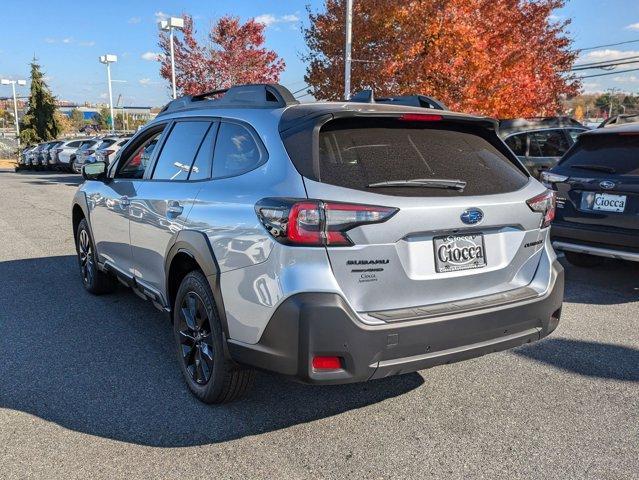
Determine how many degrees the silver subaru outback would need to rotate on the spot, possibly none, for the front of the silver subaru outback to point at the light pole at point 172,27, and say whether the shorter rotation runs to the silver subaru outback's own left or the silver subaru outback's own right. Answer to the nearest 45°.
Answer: approximately 45° to the silver subaru outback's own right

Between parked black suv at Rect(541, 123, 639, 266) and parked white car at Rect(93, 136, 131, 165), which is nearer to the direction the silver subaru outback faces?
the parked white car

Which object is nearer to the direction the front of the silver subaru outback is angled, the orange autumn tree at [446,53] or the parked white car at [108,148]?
the parked white car

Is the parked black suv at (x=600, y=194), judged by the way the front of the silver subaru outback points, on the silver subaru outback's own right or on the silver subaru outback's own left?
on the silver subaru outback's own right

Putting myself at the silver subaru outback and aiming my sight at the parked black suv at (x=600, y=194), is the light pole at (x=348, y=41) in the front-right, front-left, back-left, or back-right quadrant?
front-left

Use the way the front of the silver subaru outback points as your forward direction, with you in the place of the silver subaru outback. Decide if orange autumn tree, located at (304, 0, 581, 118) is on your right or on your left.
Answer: on your right

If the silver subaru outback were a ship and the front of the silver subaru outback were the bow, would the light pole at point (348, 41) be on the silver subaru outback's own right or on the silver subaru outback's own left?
on the silver subaru outback's own right

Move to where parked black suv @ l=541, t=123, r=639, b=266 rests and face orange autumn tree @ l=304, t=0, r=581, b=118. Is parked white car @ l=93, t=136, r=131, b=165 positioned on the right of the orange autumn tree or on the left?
left

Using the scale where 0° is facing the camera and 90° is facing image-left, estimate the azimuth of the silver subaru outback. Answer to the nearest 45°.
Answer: approximately 135°

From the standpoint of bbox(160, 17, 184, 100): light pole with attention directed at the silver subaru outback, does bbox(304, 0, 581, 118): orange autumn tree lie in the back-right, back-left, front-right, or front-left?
front-left
